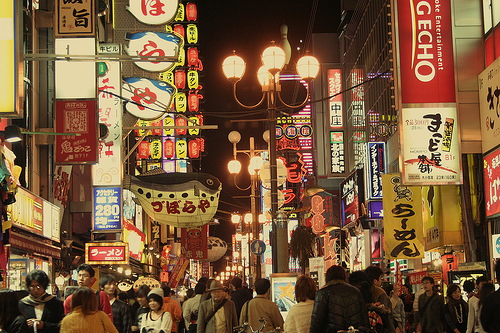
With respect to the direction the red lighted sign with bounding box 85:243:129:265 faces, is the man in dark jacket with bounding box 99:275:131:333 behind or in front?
in front

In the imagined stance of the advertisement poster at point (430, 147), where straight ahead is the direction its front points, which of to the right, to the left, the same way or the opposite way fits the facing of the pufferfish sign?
to the left

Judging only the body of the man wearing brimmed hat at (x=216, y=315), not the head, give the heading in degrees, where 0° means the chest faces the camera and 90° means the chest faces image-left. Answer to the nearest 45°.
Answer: approximately 0°

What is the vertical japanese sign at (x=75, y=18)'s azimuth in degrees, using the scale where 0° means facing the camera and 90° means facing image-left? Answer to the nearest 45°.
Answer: approximately 0°

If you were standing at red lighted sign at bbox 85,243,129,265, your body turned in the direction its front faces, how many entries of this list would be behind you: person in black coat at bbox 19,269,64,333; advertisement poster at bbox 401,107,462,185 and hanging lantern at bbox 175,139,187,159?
1

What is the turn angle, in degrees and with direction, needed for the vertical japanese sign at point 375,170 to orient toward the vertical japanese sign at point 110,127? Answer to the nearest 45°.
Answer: approximately 45° to its right
